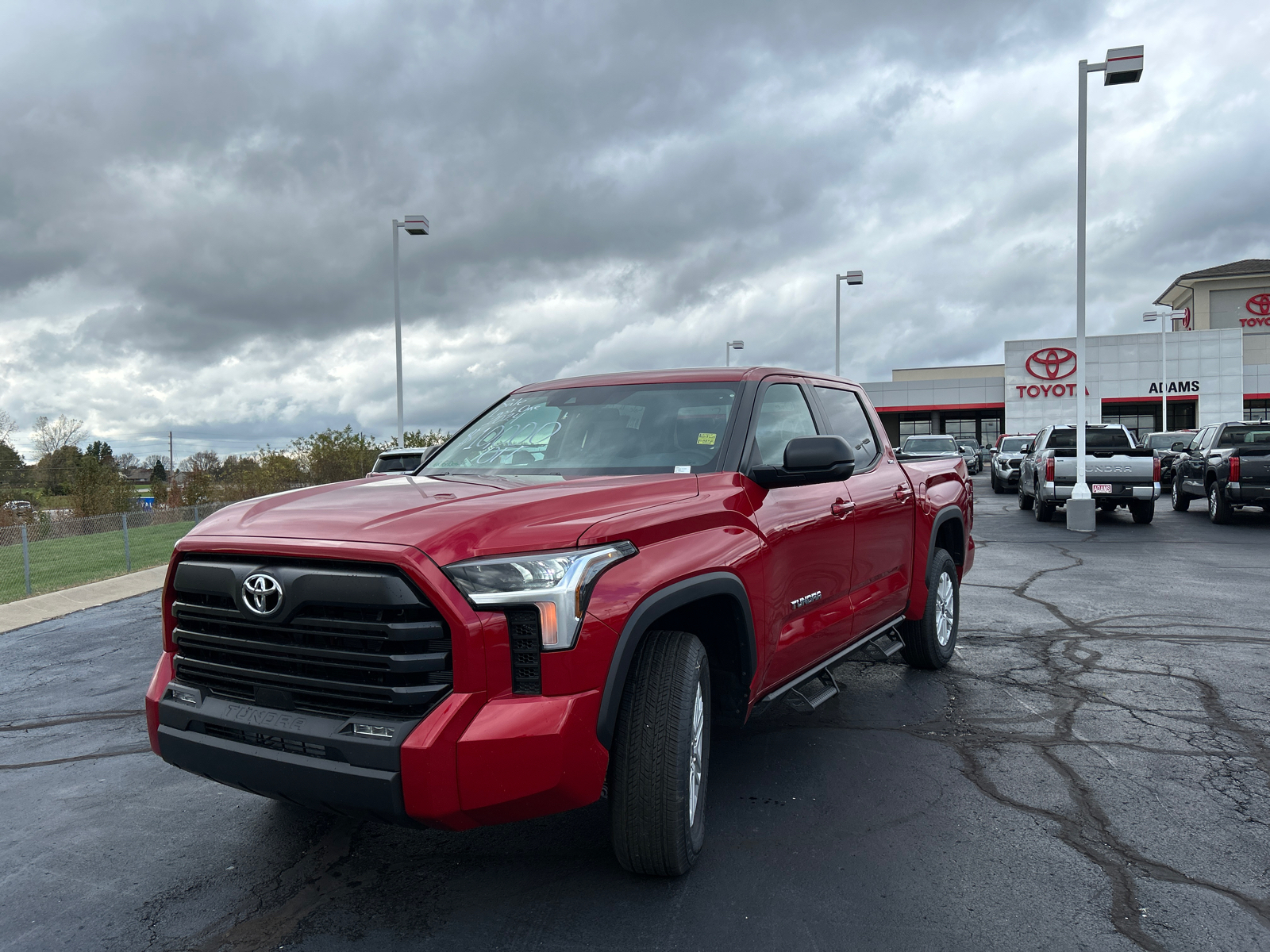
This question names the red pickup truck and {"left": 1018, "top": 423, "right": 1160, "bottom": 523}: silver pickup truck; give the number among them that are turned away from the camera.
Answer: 1

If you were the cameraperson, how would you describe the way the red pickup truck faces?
facing the viewer and to the left of the viewer

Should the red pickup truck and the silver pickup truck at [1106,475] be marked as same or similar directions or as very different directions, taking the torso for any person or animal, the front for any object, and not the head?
very different directions

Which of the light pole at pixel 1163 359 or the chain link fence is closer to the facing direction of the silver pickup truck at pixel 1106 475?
the light pole

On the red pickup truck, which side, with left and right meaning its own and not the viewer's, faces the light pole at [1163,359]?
back

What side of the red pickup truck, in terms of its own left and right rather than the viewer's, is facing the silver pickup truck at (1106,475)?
back

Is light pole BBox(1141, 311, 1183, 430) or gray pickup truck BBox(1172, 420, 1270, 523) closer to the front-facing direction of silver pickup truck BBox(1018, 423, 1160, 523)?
the light pole

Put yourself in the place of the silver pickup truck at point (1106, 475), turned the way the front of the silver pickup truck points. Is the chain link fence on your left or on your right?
on your left

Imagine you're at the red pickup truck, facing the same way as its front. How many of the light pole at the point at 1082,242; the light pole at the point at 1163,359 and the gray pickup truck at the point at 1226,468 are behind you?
3

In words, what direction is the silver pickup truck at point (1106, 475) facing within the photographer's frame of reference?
facing away from the viewer

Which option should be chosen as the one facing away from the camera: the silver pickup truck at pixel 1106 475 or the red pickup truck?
the silver pickup truck

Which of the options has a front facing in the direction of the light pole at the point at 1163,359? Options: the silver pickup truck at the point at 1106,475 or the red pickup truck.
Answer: the silver pickup truck

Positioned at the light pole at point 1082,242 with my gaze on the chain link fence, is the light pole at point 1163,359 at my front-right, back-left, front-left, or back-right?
back-right
